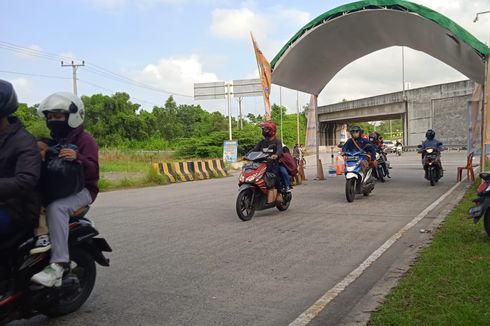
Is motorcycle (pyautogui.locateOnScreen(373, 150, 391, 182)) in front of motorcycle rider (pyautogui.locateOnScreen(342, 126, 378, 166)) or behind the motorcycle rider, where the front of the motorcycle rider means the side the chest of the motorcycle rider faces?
behind

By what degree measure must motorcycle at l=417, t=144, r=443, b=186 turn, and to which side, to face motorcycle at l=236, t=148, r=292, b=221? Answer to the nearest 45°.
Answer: approximately 45° to its right

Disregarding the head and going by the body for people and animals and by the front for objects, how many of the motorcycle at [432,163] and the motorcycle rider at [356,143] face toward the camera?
2

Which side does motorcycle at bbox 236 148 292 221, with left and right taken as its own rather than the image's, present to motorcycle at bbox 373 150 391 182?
back

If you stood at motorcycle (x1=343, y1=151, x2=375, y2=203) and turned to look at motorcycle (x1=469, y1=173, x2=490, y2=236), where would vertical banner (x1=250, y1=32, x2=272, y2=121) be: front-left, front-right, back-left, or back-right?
back-right

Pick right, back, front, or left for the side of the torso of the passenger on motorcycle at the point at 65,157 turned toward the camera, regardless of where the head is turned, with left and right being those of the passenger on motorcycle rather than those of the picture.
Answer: left

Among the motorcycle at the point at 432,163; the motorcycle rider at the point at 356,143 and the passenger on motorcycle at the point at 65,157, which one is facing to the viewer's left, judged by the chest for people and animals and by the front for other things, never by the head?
the passenger on motorcycle

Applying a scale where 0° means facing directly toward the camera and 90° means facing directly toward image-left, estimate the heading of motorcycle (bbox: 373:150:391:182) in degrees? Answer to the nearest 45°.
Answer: approximately 45°

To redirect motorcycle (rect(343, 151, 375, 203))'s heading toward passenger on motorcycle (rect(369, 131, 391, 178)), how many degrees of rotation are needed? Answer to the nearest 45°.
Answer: approximately 135° to its right

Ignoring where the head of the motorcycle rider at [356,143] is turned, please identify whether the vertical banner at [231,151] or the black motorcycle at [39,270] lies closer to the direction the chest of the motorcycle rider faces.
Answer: the black motorcycle

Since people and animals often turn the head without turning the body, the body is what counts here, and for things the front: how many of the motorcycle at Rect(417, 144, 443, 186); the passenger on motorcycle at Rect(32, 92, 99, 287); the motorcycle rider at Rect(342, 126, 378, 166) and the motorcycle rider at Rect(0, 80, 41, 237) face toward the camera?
2

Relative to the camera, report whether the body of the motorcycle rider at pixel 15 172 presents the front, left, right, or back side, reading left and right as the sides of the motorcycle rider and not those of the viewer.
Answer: left
